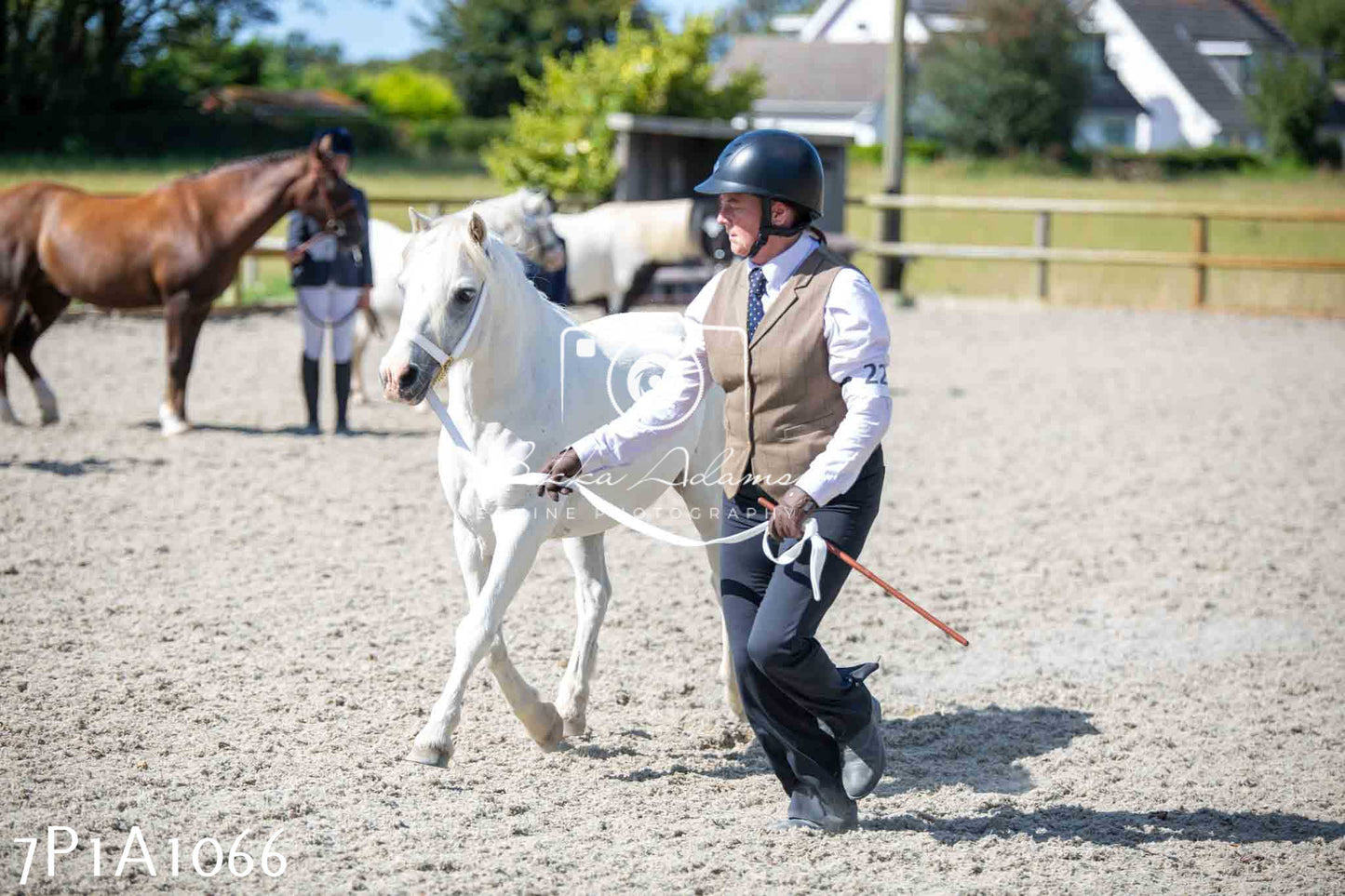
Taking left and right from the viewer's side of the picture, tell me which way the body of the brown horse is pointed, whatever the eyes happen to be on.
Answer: facing to the right of the viewer

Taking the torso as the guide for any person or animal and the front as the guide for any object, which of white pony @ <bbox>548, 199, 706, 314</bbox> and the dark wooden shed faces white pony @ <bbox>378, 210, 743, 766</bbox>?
the dark wooden shed

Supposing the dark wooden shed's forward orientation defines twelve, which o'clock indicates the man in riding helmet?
The man in riding helmet is roughly at 12 o'clock from the dark wooden shed.

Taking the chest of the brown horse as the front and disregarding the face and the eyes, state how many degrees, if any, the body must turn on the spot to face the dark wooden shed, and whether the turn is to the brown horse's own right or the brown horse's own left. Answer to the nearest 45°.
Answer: approximately 45° to the brown horse's own left

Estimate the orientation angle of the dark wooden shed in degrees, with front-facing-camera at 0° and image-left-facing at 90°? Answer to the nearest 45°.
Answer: approximately 0°
